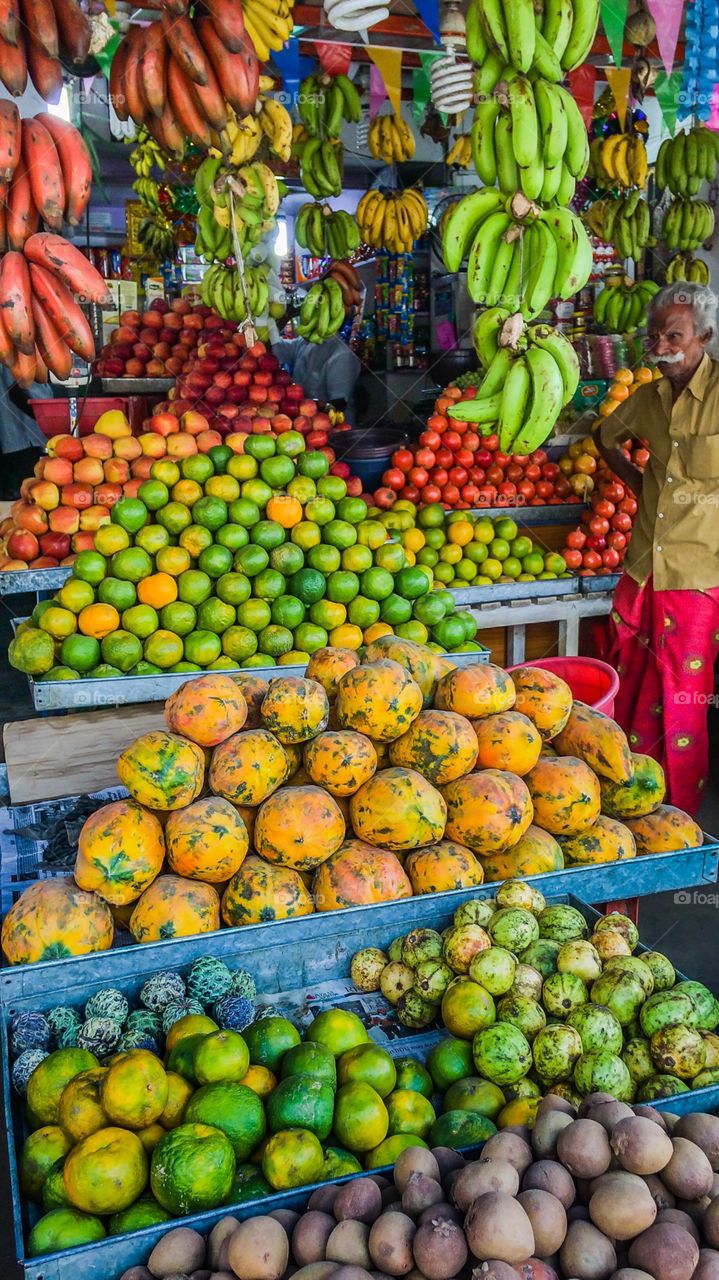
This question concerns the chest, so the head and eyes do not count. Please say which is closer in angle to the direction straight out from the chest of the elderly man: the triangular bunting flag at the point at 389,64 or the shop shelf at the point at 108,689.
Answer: the shop shelf

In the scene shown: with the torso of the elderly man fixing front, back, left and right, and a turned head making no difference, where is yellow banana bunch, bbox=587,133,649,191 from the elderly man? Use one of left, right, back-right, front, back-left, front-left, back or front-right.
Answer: back-right

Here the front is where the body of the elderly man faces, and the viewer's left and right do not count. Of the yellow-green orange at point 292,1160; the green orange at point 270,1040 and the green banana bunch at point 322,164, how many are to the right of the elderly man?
1

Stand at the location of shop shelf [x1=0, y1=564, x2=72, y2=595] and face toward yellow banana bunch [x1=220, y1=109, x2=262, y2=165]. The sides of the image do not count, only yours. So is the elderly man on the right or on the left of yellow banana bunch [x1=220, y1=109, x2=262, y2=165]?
right

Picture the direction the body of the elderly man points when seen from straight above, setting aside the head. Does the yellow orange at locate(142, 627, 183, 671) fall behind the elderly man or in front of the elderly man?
in front

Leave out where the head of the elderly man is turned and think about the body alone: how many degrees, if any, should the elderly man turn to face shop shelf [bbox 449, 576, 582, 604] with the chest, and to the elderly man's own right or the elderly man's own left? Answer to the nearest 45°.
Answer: approximately 90° to the elderly man's own right

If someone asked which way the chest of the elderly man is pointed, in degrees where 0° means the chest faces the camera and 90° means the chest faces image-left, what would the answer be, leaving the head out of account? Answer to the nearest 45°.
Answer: approximately 45°

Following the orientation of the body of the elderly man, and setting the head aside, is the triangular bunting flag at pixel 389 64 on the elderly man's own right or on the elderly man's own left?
on the elderly man's own right

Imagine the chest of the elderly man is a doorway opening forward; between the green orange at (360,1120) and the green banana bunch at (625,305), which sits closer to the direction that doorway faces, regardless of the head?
the green orange

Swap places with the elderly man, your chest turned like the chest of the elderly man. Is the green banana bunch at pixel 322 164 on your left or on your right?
on your right

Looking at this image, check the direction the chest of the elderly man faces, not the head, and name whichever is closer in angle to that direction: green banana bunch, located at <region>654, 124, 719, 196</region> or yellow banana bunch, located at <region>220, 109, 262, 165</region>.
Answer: the yellow banana bunch

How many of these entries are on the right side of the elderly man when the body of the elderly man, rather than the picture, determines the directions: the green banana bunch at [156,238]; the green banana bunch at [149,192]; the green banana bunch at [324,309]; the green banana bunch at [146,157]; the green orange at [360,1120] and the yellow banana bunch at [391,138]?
5
